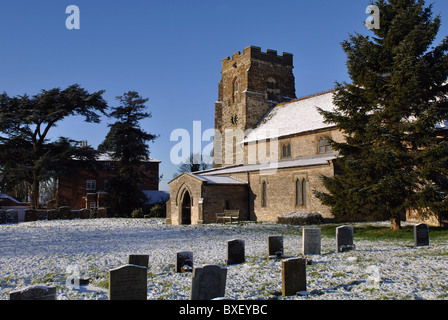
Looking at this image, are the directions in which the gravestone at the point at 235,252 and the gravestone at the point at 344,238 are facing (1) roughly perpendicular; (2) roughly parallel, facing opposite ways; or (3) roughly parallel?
roughly parallel

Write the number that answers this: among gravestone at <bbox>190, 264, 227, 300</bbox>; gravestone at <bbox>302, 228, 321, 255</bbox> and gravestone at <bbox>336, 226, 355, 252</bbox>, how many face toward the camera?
3

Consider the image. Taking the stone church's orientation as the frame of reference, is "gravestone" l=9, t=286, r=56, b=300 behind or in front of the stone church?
in front

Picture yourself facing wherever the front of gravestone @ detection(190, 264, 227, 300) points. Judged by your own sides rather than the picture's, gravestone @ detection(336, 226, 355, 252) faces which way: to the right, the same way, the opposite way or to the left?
the same way

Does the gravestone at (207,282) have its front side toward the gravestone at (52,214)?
no

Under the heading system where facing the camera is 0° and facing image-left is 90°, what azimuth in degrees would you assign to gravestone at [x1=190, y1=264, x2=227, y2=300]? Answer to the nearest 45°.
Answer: approximately 0°

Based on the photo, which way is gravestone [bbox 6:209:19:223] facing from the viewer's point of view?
toward the camera

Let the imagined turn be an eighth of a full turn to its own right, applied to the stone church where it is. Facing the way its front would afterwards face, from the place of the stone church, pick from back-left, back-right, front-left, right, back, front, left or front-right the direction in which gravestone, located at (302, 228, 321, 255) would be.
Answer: left

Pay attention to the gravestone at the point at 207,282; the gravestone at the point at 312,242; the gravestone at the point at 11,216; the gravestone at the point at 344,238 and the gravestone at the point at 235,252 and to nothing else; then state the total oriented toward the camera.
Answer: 5

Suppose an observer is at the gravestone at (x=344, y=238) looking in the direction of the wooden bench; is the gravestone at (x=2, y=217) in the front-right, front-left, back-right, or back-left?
front-left

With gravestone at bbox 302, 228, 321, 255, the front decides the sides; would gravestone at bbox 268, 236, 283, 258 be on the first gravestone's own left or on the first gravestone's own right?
on the first gravestone's own right

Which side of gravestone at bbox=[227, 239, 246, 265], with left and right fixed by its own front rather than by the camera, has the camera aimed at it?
front

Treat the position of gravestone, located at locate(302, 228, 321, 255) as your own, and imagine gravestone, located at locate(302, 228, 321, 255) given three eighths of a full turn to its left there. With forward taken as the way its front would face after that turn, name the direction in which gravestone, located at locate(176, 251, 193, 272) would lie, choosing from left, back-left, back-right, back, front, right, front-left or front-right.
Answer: back

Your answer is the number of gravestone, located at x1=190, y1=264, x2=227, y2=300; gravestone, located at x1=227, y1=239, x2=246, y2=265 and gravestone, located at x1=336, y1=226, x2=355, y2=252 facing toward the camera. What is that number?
3

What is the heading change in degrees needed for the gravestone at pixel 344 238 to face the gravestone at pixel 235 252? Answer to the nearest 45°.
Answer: approximately 45° to its right

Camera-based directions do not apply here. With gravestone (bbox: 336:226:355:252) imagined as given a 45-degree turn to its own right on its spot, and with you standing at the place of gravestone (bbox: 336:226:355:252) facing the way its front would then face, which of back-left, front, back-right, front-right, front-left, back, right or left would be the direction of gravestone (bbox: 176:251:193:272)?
front

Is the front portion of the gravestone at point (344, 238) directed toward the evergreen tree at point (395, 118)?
no
